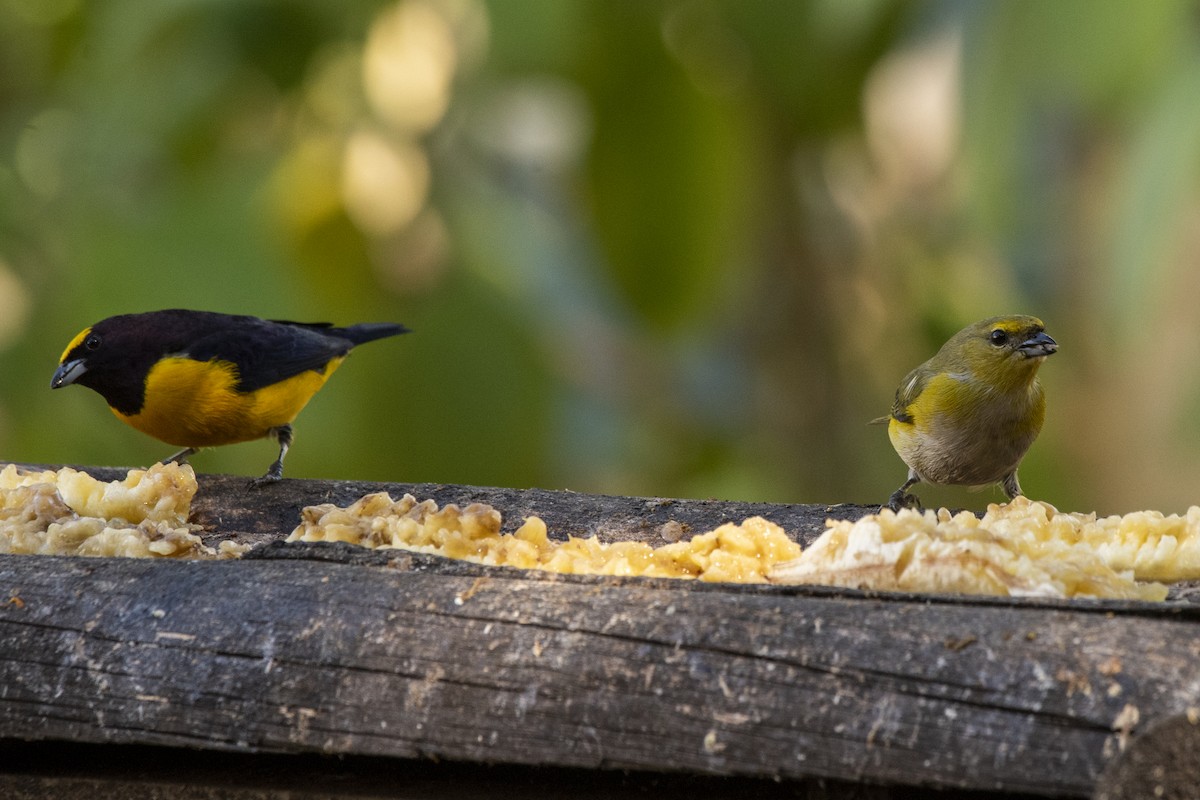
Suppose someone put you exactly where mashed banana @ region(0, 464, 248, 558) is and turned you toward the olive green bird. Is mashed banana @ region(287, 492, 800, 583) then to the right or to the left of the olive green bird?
right

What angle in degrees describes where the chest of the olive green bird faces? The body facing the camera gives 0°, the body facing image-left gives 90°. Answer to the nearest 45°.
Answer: approximately 315°

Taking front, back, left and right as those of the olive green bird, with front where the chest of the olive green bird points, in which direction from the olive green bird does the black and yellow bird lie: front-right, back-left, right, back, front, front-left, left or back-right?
back-right

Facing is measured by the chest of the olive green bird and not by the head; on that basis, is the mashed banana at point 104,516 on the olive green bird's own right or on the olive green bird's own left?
on the olive green bird's own right

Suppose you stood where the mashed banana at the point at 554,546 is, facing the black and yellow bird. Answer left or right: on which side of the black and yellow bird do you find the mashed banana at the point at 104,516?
left
